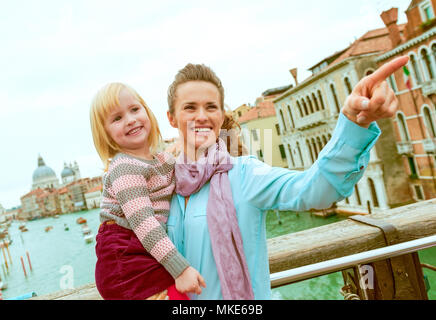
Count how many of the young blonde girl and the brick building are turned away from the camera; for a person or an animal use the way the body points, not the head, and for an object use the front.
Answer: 0

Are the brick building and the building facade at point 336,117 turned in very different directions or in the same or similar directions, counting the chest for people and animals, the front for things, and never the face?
same or similar directions

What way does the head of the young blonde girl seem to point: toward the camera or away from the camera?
toward the camera

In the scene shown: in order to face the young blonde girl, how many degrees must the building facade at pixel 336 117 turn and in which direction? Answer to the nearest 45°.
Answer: approximately 45° to its left

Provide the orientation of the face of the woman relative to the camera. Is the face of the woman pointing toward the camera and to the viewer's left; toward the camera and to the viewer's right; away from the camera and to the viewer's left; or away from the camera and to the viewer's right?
toward the camera and to the viewer's right

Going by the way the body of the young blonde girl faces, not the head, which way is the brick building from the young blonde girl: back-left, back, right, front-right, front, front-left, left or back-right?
left

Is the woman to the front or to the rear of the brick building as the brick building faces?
to the front

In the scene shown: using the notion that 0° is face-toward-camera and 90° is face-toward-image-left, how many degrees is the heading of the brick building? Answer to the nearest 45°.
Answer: approximately 45°

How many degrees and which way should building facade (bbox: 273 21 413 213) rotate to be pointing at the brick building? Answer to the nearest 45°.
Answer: approximately 90° to its left

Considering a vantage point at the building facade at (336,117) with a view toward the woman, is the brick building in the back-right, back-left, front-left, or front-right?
front-left

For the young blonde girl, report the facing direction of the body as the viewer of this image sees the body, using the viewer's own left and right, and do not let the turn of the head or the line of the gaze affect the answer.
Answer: facing the viewer and to the right of the viewer

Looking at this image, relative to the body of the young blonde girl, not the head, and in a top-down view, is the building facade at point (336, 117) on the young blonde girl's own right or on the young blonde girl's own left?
on the young blonde girl's own left

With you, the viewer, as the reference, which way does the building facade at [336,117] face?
facing the viewer and to the left of the viewer

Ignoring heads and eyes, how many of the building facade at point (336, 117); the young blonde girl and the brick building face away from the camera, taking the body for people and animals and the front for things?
0

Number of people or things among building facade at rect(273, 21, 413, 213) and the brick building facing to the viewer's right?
0

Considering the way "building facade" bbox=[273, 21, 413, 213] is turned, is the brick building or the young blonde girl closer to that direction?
the young blonde girl
